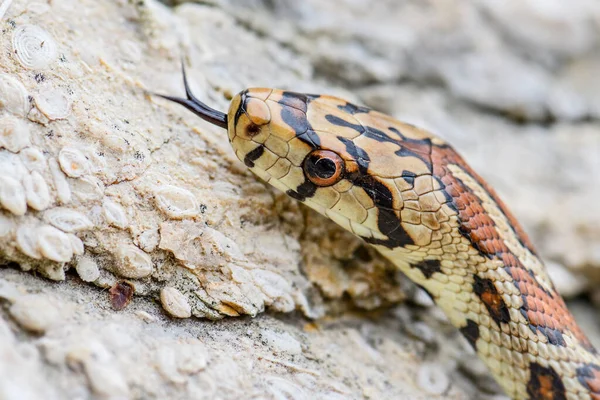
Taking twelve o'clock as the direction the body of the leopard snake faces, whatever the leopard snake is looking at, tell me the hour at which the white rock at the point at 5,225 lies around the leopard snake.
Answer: The white rock is roughly at 11 o'clock from the leopard snake.

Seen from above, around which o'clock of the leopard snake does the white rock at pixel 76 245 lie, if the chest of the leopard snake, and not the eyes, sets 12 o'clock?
The white rock is roughly at 11 o'clock from the leopard snake.

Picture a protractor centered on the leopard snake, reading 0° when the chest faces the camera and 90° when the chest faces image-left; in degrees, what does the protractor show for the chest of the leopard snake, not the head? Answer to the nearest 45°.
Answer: approximately 90°

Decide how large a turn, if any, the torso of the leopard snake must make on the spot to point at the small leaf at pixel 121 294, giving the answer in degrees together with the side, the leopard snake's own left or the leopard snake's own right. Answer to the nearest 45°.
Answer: approximately 45° to the leopard snake's own left
